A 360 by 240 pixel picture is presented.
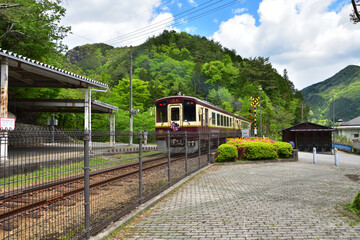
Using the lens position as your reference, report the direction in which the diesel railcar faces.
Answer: facing the viewer and to the left of the viewer

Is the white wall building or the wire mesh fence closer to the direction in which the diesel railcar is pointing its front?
the wire mesh fence

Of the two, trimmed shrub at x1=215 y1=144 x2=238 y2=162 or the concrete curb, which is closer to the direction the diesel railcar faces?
the concrete curb

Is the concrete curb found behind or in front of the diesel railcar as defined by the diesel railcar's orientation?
in front

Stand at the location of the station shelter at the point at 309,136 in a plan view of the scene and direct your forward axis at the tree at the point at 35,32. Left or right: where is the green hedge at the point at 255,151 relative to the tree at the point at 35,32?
left

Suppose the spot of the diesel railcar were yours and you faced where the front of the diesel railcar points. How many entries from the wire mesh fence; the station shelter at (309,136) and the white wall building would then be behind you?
2

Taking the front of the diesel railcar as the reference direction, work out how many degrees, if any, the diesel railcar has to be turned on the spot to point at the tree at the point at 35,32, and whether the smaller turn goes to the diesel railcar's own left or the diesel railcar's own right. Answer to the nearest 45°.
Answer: approximately 45° to the diesel railcar's own right

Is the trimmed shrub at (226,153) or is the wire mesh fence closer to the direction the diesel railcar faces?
the wire mesh fence

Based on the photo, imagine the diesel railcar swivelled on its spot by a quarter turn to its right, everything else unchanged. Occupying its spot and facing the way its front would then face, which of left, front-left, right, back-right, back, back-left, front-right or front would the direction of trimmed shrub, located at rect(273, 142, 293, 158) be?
back-right

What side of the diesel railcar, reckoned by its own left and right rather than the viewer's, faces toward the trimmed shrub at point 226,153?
left

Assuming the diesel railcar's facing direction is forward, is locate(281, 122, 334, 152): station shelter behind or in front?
behind

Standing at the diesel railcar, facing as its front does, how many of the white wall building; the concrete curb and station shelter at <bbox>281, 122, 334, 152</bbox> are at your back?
2
